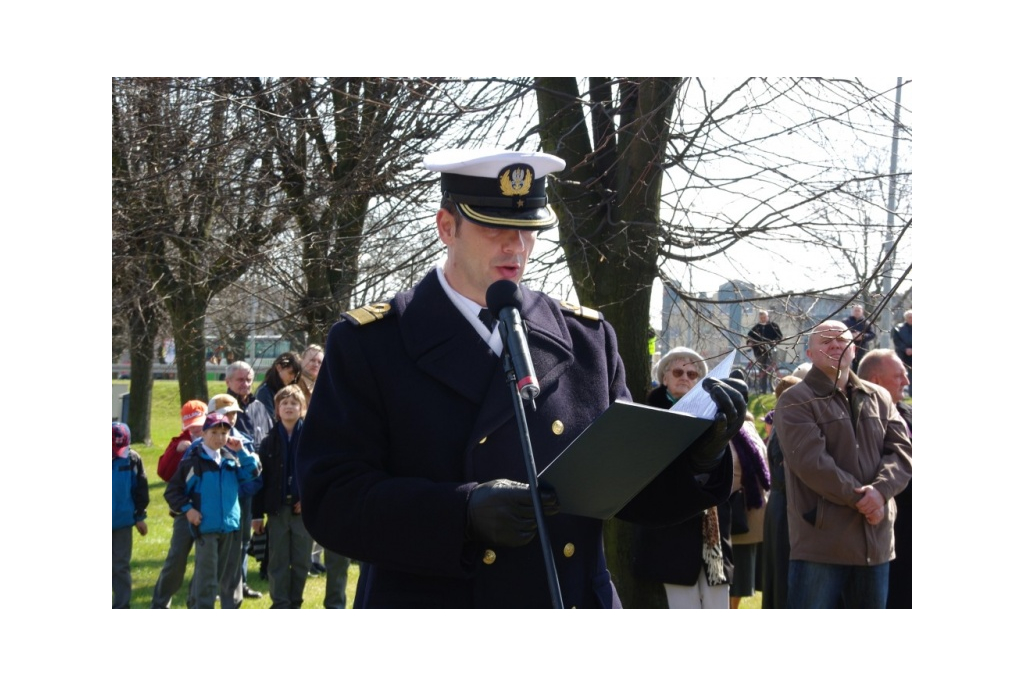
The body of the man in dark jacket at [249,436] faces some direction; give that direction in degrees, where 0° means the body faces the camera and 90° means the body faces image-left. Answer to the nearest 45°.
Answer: approximately 315°

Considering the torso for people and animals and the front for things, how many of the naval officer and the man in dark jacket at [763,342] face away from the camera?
0

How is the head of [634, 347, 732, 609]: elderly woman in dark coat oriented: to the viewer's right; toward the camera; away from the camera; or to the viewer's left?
toward the camera

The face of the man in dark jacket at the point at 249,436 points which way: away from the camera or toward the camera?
toward the camera

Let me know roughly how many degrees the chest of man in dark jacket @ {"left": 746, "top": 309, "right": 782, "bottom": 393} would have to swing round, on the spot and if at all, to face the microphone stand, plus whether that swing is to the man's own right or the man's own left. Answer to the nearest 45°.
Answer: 0° — they already face it

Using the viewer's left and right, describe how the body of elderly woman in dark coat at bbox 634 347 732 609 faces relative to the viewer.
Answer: facing the viewer and to the right of the viewer

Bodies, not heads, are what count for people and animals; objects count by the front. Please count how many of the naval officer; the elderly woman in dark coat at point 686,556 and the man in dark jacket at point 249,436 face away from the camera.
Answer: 0

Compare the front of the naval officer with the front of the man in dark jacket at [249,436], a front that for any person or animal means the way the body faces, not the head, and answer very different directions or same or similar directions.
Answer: same or similar directions

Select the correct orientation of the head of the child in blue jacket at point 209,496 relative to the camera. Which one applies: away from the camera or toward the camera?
toward the camera

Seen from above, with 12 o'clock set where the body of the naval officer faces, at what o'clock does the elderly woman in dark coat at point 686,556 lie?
The elderly woman in dark coat is roughly at 8 o'clock from the naval officer.

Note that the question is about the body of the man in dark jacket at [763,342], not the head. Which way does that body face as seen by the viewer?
toward the camera
